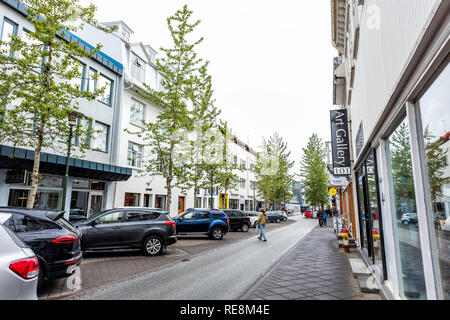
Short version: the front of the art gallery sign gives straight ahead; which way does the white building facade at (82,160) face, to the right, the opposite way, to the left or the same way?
to the left

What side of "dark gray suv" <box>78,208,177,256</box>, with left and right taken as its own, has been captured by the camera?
left

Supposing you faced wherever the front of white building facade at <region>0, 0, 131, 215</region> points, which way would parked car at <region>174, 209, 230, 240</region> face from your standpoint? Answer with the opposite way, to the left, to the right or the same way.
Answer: the opposite way

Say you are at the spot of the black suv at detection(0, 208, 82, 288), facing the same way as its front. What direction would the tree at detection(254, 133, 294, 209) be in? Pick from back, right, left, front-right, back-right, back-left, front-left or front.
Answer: right

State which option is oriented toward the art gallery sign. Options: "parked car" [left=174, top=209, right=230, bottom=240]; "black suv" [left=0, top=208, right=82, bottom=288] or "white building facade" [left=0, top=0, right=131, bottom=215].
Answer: the white building facade

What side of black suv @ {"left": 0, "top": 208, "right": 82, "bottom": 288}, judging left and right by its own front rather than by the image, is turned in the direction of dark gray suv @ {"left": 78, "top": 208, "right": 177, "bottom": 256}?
right

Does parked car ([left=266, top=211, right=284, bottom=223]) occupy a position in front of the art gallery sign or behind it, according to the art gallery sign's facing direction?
behind

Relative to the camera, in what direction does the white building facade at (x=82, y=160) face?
facing the viewer and to the right of the viewer

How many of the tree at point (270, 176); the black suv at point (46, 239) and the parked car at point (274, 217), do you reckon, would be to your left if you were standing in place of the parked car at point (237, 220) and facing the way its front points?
1

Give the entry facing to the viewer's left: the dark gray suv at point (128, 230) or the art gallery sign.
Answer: the dark gray suv

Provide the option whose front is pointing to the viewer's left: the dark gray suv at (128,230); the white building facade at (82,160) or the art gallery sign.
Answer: the dark gray suv

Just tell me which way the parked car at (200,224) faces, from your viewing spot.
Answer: facing to the left of the viewer

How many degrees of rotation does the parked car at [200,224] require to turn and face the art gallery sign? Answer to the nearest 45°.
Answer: approximately 135° to its left

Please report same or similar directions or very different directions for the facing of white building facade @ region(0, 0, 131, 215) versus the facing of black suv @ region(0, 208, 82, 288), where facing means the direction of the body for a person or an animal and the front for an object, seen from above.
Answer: very different directions

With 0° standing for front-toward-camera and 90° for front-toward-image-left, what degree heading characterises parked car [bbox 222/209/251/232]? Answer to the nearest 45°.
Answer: approximately 90°
